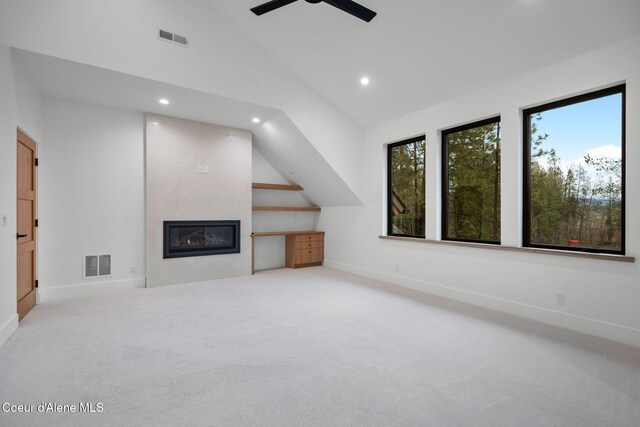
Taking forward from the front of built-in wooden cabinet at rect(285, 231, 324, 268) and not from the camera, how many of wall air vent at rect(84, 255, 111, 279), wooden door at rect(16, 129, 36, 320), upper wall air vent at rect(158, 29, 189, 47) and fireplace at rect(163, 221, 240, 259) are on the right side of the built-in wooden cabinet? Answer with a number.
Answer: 4

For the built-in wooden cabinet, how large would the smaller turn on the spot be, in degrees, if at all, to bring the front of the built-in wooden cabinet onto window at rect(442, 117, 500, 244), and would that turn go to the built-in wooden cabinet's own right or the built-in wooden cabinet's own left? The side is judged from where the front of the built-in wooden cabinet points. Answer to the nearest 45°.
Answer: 0° — it already faces it

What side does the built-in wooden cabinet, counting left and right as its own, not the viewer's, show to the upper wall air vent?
right

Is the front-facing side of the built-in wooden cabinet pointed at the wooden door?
no

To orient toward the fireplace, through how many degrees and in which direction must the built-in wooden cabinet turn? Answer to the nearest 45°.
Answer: approximately 90° to its right

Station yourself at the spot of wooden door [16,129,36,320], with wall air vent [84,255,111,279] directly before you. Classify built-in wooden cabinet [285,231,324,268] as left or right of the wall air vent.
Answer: right

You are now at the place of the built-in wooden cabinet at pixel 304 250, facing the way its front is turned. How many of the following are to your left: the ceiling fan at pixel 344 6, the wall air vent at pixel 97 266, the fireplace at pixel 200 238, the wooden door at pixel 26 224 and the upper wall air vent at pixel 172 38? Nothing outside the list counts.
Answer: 0

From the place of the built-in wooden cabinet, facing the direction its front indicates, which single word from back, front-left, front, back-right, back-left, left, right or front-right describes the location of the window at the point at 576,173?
front

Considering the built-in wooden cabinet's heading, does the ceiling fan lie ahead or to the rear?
ahead
